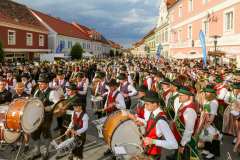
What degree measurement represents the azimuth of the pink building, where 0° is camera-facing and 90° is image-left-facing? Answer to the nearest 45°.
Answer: approximately 45°

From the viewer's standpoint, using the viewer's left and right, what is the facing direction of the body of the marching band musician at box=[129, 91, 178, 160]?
facing the viewer and to the left of the viewer

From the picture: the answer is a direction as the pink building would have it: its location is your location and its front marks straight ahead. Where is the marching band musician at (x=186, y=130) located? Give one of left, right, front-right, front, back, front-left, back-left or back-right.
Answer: front-left

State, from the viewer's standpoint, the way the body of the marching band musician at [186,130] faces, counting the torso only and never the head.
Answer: to the viewer's left

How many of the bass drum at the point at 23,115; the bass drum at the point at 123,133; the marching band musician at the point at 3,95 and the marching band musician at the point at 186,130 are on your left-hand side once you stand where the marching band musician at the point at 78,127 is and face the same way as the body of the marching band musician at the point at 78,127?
2

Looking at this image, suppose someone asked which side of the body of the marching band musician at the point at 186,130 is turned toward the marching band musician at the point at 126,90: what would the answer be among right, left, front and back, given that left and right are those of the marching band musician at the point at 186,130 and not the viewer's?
right

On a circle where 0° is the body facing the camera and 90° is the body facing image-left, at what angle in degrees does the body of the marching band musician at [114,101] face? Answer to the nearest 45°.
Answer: approximately 45°
